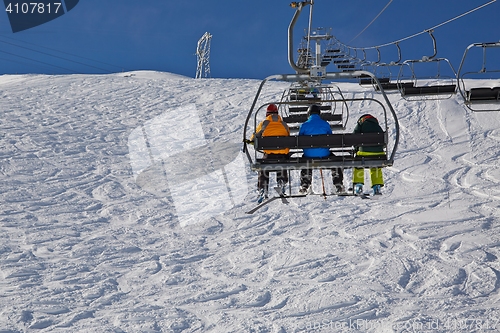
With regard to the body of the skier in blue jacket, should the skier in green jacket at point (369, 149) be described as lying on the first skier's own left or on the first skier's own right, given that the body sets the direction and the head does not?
on the first skier's own right

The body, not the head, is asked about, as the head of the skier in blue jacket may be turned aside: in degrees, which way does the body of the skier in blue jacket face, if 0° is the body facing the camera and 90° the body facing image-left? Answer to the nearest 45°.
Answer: approximately 180°
